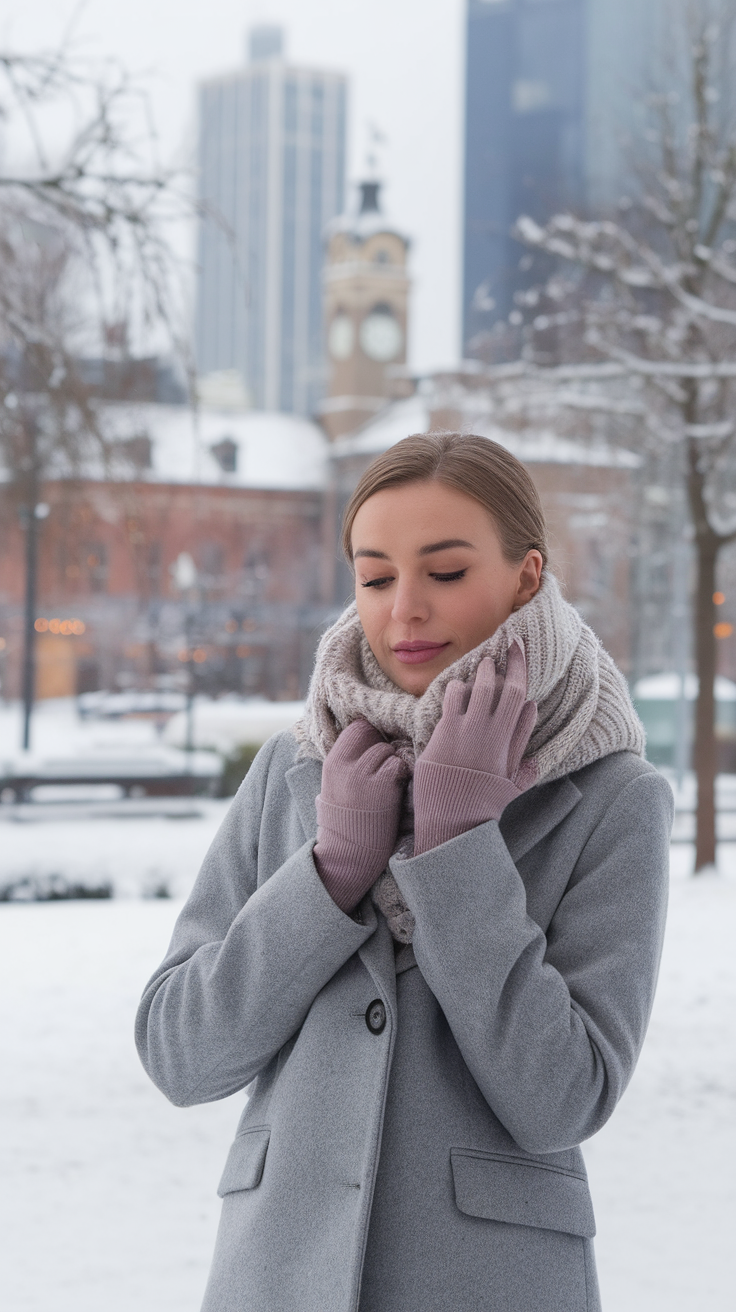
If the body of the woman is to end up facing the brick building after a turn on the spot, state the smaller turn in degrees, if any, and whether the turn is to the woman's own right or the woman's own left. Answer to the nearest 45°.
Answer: approximately 135° to the woman's own right

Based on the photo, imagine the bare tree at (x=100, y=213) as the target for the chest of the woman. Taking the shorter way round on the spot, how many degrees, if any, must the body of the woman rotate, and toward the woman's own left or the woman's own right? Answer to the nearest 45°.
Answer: approximately 135° to the woman's own right

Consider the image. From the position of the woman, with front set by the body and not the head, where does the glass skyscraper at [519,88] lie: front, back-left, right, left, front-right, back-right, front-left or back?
back-right

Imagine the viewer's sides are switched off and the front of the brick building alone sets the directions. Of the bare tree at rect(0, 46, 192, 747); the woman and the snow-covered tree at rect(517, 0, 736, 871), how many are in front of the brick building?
3

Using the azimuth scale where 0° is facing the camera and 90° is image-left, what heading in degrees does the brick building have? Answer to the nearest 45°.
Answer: approximately 0°

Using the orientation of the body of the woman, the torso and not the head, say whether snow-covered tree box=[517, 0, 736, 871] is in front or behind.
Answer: behind

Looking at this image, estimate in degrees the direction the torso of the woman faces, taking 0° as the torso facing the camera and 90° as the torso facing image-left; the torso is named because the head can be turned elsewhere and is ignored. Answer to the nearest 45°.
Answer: approximately 45°

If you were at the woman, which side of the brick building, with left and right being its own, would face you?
front

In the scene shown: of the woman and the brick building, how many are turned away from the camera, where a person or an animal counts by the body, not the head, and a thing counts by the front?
0
